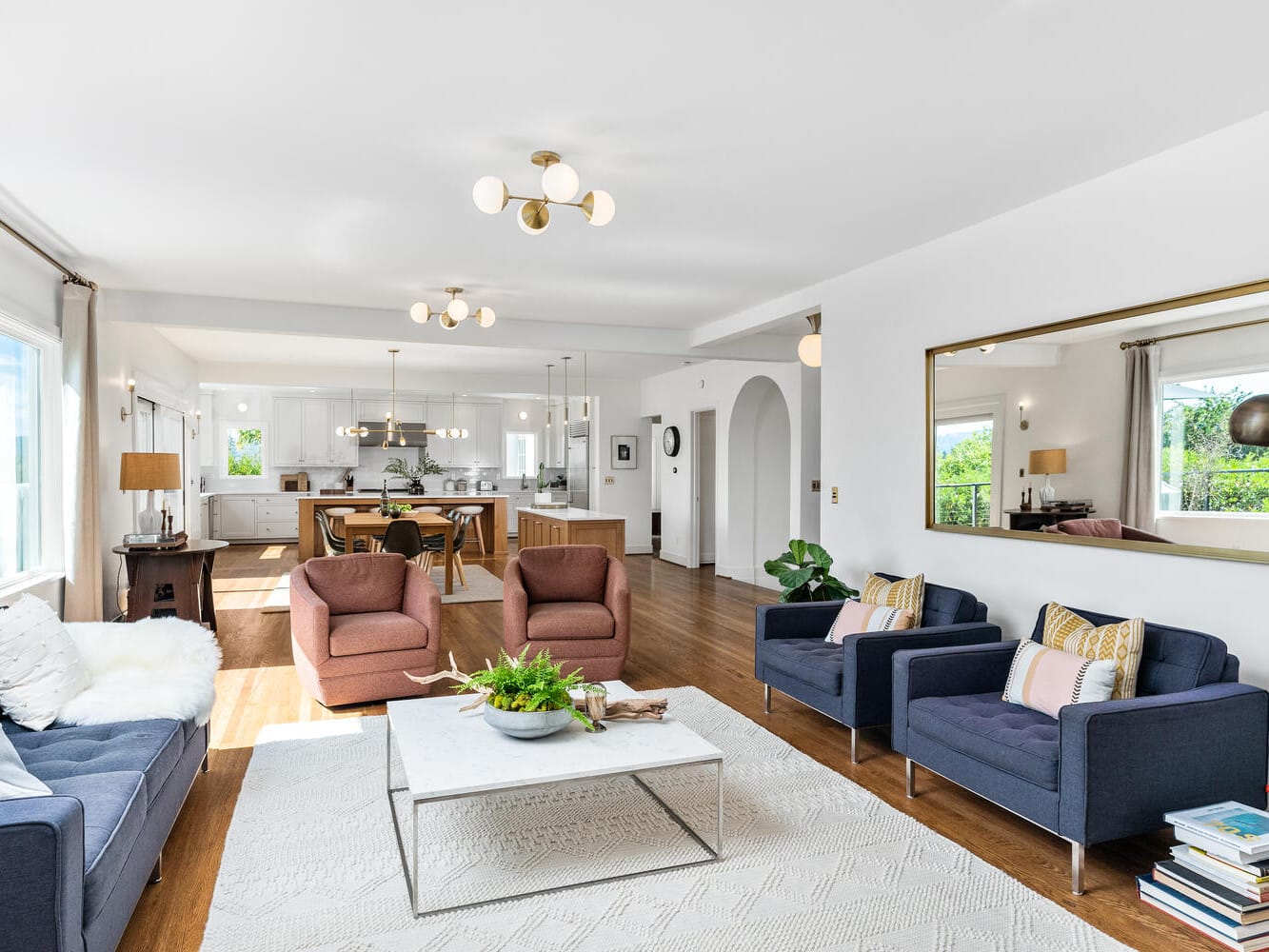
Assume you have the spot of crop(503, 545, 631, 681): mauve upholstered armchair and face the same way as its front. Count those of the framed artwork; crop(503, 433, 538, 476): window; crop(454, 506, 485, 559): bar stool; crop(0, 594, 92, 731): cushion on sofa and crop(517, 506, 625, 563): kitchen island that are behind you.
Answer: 4

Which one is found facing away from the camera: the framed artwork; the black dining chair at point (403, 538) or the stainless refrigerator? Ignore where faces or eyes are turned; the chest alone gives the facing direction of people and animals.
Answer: the black dining chair

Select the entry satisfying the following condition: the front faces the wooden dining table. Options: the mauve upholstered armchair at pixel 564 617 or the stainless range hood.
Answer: the stainless range hood

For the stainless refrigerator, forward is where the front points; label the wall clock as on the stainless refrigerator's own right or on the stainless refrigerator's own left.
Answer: on the stainless refrigerator's own left

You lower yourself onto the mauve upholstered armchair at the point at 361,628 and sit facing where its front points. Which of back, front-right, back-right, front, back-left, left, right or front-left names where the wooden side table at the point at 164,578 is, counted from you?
back-right

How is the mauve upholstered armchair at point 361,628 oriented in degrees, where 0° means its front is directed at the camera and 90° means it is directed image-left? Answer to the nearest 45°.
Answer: approximately 0°

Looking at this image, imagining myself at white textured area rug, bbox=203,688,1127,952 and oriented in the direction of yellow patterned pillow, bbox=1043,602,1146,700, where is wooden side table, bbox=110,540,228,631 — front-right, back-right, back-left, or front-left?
back-left

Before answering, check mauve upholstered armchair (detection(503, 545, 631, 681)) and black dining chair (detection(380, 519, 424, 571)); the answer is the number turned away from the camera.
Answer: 1

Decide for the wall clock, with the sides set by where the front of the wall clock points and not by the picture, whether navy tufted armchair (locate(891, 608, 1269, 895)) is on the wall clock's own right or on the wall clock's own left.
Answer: on the wall clock's own left

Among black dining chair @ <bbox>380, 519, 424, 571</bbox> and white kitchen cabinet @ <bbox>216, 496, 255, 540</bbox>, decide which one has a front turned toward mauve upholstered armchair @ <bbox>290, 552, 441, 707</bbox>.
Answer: the white kitchen cabinet

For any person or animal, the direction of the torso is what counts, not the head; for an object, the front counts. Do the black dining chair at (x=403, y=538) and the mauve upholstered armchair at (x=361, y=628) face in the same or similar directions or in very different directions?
very different directions

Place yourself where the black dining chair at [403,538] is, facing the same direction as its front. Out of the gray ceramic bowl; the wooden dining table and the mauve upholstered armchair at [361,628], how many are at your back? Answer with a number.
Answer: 2

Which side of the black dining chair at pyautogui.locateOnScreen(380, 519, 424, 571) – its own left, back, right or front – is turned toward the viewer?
back

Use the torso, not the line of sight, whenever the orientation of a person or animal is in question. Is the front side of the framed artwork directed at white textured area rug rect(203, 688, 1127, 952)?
yes
